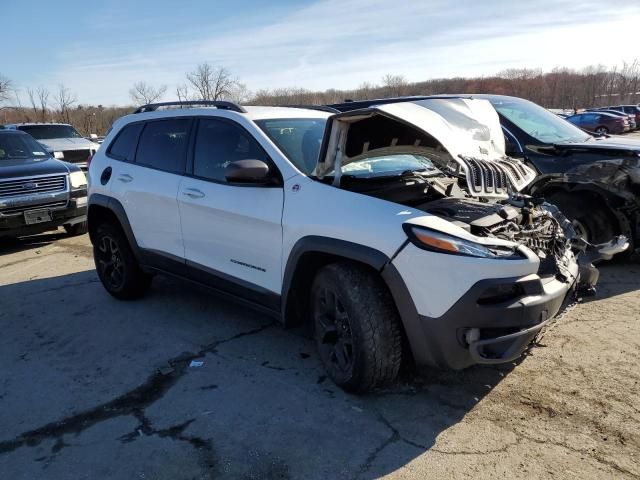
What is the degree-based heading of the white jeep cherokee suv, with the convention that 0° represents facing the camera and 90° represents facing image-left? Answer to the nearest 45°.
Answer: approximately 315°

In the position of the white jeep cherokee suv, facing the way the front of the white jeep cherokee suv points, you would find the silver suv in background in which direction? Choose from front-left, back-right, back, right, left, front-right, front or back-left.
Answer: back

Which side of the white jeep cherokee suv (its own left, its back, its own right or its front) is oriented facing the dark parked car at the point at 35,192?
back

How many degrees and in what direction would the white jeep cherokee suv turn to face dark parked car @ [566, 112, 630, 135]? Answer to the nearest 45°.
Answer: approximately 90° to its left

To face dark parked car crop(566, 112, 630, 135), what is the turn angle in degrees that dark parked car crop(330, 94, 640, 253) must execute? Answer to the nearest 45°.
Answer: approximately 135° to its left

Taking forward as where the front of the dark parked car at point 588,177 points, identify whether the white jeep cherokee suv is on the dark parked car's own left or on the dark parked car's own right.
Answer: on the dark parked car's own right

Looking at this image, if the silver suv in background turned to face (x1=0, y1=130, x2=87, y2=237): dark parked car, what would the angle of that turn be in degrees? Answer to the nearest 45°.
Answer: approximately 45° to its right

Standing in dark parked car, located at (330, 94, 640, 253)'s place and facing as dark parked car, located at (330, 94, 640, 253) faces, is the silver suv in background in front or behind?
behind

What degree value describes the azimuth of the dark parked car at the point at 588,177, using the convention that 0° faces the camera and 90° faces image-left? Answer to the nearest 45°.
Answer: approximately 315°

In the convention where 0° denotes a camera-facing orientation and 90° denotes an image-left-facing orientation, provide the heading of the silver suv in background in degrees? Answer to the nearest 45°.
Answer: approximately 315°
